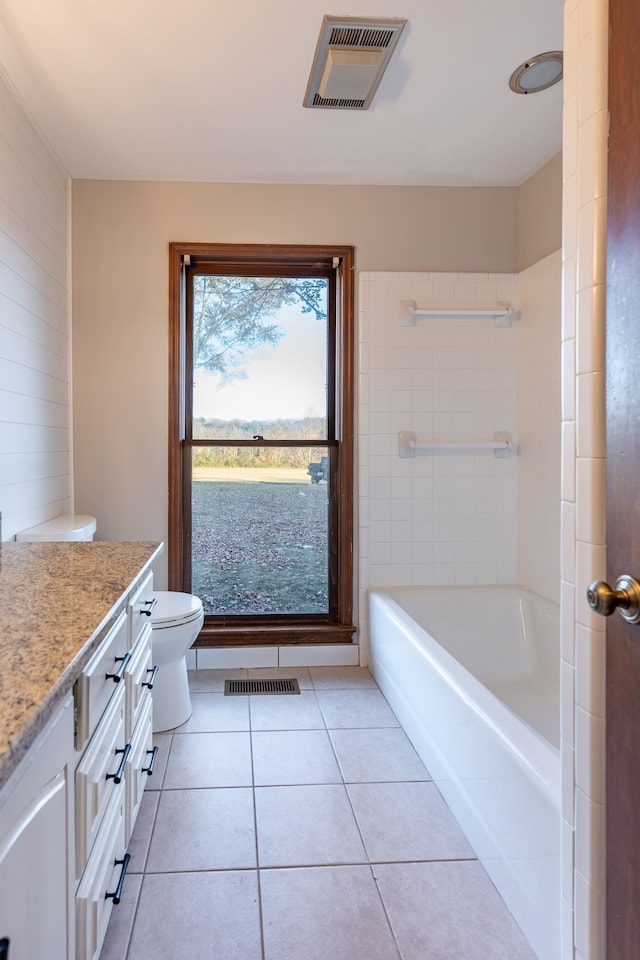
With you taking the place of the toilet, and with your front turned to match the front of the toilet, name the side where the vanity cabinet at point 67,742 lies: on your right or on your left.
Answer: on your right

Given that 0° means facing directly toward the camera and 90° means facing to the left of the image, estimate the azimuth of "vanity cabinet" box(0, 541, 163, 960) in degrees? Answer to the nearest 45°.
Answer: approximately 270°
